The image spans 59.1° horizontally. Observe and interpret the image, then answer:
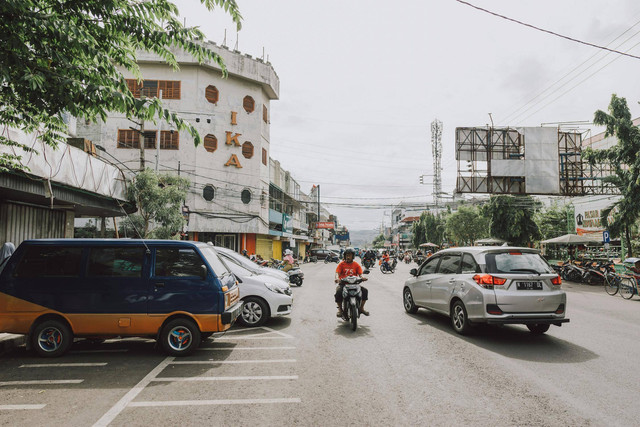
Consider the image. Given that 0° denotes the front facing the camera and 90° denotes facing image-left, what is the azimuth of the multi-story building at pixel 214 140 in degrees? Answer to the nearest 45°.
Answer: approximately 315°

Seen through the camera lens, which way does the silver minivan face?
facing away from the viewer and to the left of the viewer

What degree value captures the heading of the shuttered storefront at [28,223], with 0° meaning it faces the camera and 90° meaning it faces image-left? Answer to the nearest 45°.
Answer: approximately 315°

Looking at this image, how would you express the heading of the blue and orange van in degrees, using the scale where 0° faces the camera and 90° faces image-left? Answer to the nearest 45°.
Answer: approximately 270°

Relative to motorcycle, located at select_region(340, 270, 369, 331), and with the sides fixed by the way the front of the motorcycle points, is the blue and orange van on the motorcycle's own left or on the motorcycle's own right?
on the motorcycle's own right
